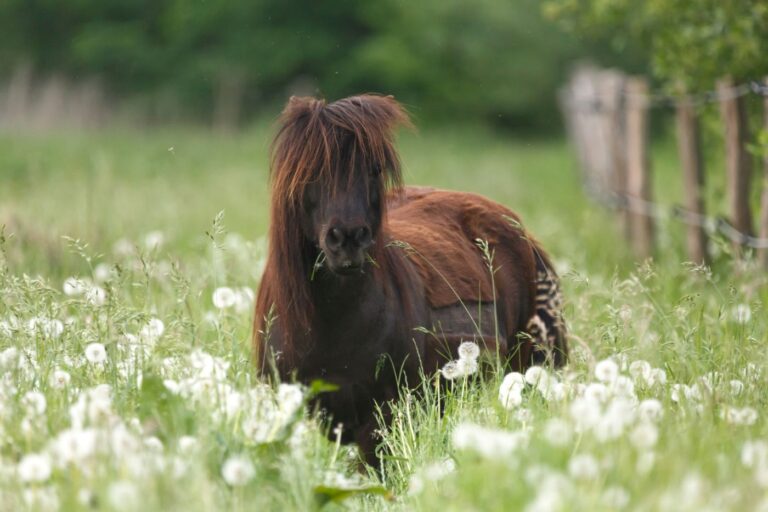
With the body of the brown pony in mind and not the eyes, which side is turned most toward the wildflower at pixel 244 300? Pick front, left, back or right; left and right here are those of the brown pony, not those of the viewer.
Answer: right

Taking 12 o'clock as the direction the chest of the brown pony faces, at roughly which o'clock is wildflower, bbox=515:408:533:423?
The wildflower is roughly at 9 o'clock from the brown pony.

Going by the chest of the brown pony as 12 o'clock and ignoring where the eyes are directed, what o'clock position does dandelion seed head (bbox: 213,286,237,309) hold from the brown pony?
The dandelion seed head is roughly at 3 o'clock from the brown pony.

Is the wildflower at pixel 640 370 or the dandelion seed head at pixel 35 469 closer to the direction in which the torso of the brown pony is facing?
the dandelion seed head

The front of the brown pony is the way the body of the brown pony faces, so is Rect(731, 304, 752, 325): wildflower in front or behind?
behind

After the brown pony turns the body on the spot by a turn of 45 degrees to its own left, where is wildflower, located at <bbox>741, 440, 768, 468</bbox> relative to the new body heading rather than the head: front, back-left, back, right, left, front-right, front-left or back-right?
front-left

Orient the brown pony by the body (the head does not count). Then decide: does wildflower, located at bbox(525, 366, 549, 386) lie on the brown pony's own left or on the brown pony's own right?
on the brown pony's own left

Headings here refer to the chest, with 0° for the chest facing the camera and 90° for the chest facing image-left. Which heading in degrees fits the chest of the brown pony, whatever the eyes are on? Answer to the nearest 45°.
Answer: approximately 45°

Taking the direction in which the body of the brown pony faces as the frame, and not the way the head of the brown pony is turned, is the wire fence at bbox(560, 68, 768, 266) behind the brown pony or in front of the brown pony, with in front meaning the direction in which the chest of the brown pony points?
behind

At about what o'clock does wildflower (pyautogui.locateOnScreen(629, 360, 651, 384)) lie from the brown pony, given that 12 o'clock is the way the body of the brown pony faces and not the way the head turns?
The wildflower is roughly at 8 o'clock from the brown pony.

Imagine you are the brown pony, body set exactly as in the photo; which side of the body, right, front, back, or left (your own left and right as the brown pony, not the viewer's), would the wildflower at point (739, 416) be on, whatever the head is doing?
left
